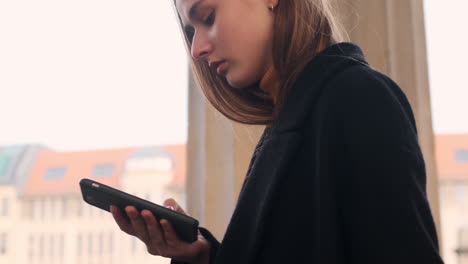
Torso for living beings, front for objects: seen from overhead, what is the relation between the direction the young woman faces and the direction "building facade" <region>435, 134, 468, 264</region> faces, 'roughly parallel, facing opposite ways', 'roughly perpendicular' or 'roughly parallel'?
roughly perpendicular

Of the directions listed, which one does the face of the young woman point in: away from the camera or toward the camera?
toward the camera

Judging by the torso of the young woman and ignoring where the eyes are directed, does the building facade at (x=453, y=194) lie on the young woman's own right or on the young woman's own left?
on the young woman's own right

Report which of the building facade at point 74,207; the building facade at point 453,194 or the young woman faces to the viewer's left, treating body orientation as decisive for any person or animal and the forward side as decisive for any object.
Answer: the young woman

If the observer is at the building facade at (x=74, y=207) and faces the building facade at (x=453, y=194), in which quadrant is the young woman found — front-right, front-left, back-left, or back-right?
front-right

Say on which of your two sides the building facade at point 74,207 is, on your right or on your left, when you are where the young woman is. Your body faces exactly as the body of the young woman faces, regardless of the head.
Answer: on your right

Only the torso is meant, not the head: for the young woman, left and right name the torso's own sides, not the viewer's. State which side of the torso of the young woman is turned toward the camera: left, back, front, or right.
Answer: left

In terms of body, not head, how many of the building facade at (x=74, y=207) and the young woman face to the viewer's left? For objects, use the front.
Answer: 1

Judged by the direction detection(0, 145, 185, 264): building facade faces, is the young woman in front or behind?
in front

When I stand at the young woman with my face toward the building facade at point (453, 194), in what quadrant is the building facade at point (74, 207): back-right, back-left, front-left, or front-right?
front-left

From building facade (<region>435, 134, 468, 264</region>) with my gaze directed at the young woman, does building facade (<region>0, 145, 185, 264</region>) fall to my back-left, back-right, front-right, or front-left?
front-right

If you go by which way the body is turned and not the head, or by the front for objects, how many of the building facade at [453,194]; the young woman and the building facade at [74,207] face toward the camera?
2

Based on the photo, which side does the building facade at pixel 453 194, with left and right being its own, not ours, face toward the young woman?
front

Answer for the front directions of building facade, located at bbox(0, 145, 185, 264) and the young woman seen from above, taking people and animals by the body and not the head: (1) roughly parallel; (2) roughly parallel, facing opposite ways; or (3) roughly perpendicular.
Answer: roughly perpendicular

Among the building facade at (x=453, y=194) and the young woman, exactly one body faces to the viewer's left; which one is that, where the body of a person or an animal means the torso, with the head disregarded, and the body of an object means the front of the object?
the young woman

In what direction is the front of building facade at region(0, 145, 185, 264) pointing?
toward the camera
